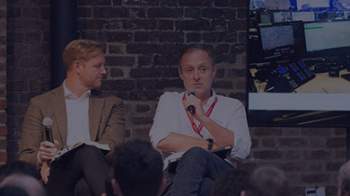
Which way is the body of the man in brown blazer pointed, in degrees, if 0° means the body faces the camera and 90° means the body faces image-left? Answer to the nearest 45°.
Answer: approximately 0°

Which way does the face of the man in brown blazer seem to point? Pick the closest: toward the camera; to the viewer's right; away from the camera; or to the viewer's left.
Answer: to the viewer's right

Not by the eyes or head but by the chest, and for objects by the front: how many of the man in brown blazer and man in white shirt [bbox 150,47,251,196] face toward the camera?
2

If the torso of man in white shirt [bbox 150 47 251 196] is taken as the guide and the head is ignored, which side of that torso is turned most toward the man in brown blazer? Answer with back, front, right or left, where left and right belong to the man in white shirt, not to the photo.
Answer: right

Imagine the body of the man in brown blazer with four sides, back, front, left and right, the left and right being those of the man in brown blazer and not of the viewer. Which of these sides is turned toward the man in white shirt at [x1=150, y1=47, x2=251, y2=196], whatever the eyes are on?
left
